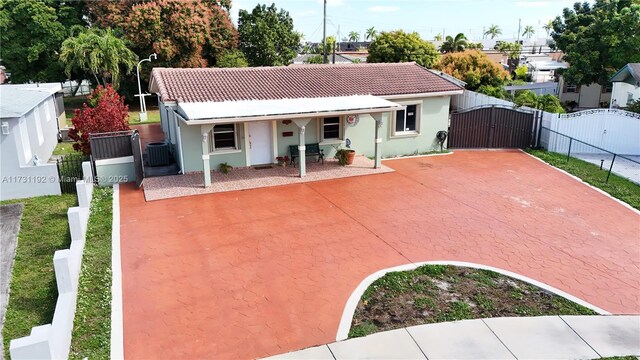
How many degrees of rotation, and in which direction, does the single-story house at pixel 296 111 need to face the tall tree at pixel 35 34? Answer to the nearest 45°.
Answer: approximately 135° to its right

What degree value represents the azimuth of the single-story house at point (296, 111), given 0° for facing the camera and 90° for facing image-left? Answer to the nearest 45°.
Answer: approximately 0°

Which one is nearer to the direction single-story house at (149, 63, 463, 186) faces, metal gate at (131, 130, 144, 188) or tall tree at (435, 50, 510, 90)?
the metal gate

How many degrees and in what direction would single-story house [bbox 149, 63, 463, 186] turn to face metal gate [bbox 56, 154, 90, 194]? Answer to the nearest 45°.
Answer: approximately 90° to its right

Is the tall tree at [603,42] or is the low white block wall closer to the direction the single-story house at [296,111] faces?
the low white block wall

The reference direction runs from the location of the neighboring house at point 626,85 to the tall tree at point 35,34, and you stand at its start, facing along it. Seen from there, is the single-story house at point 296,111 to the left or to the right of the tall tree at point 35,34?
left

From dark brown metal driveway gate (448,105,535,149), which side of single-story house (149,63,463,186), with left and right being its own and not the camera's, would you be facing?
left

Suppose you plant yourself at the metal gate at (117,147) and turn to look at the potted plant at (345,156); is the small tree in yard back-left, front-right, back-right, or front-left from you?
back-left

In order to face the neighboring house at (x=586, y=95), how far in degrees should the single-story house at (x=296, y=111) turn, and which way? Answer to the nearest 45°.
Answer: approximately 135° to its left

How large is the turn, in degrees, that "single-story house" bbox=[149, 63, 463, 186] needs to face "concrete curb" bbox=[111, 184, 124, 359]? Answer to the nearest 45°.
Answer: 0° — it already faces it

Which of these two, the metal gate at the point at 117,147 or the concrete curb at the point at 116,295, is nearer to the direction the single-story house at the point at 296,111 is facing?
the concrete curb

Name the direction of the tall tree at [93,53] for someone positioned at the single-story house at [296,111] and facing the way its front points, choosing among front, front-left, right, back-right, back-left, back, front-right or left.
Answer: back-right

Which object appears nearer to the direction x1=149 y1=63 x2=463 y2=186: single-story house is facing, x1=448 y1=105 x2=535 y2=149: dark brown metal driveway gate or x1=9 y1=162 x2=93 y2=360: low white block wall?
the low white block wall

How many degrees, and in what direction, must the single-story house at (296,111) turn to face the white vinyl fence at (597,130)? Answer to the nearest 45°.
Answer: approximately 90° to its left

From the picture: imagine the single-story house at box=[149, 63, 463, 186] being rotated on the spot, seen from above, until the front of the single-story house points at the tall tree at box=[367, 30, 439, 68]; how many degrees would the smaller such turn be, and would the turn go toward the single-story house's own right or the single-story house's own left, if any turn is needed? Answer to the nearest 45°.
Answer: approximately 180°

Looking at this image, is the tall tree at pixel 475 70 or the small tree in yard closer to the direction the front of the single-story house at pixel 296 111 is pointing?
the small tree in yard
